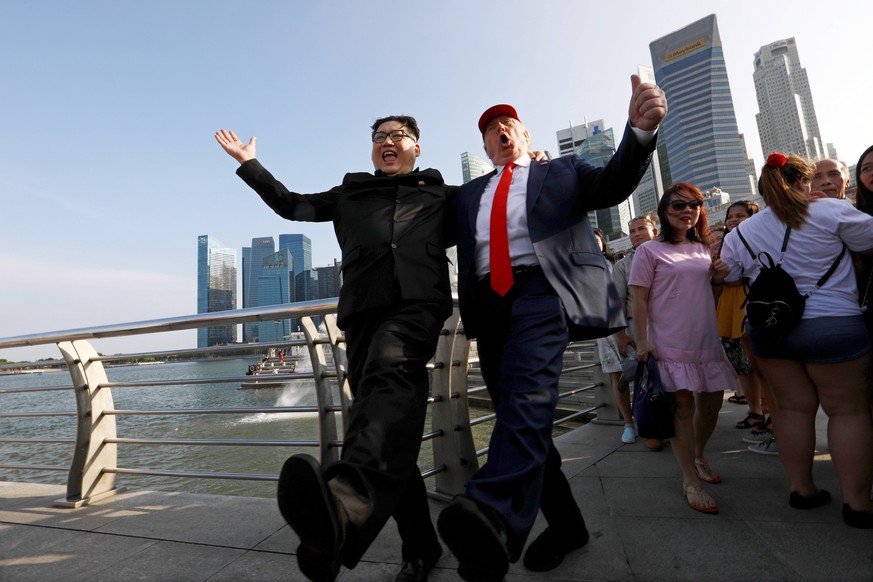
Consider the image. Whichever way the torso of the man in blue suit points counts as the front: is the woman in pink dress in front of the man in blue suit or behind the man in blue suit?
behind

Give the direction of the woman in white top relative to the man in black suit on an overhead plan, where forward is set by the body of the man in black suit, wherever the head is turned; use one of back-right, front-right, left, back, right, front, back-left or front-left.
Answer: left

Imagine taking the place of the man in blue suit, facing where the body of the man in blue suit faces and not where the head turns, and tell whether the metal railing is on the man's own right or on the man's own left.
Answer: on the man's own right

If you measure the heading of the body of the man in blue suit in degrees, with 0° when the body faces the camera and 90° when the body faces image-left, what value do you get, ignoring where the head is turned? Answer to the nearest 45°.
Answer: approximately 45°

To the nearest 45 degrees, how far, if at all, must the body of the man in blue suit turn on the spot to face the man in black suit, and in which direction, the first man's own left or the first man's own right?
approximately 45° to the first man's own right

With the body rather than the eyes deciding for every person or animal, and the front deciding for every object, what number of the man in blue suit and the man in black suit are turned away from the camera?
0

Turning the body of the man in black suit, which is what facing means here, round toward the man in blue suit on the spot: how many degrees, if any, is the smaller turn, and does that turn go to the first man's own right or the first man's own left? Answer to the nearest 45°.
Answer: approximately 90° to the first man's own left

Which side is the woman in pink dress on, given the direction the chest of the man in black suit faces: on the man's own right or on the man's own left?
on the man's own left

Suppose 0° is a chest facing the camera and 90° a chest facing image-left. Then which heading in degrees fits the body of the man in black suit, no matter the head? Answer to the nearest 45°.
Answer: approximately 0°
